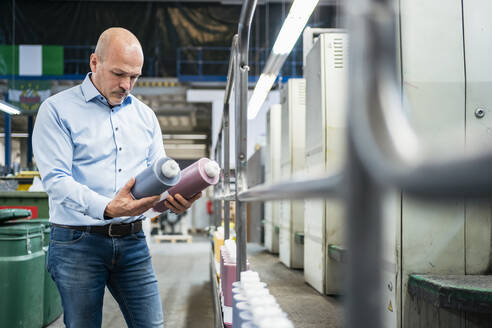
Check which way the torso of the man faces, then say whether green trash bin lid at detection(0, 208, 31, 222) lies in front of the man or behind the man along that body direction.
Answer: behind

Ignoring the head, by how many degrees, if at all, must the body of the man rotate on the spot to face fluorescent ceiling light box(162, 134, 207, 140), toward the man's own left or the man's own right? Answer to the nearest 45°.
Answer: approximately 135° to the man's own left

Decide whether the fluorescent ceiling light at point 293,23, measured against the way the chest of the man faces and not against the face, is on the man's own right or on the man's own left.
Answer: on the man's own left

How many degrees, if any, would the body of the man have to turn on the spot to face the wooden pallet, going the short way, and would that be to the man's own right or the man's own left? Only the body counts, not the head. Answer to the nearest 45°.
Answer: approximately 135° to the man's own left

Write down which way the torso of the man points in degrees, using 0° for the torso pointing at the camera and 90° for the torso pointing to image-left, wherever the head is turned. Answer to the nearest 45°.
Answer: approximately 315°

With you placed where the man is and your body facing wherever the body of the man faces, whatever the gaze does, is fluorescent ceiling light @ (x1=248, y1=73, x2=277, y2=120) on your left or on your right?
on your left

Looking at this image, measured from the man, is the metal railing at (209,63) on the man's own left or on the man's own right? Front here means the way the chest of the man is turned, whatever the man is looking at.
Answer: on the man's own left

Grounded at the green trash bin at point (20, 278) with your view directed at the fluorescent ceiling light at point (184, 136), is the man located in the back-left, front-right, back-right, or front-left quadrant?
back-right
